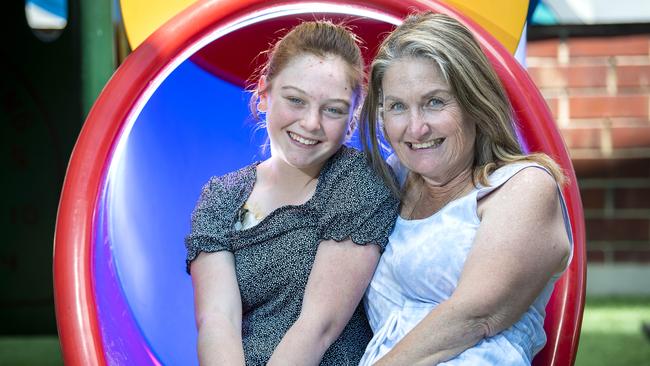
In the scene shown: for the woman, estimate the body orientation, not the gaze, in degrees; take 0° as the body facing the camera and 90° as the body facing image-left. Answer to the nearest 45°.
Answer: approximately 45°
